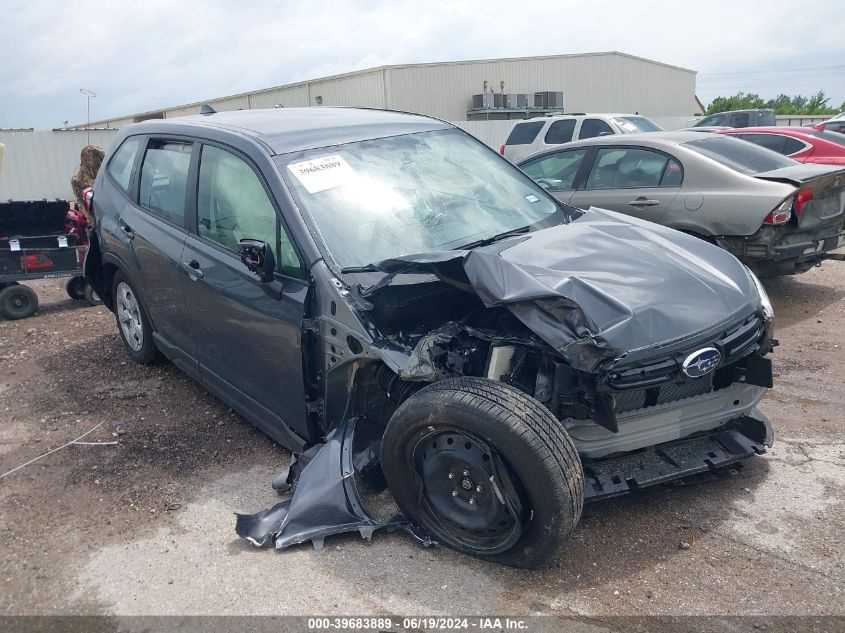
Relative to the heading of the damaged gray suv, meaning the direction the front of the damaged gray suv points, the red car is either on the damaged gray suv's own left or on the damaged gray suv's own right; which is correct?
on the damaged gray suv's own left

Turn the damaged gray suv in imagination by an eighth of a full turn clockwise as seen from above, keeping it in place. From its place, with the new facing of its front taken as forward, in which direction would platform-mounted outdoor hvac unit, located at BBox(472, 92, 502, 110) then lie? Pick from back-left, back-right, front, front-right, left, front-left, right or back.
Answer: back

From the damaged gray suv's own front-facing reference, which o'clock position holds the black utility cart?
The black utility cart is roughly at 6 o'clock from the damaged gray suv.

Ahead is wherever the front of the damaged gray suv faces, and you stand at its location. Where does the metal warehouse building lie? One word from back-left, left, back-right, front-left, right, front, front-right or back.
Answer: back-left

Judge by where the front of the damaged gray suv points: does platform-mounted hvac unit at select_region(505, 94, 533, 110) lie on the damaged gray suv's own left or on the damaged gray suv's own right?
on the damaged gray suv's own left

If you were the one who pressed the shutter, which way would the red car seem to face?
facing away from the viewer and to the left of the viewer

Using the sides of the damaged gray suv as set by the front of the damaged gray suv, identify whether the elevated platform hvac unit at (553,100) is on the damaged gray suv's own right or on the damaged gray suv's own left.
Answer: on the damaged gray suv's own left

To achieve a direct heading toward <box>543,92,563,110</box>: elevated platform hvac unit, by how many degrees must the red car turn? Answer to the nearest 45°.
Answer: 0° — it already faces it

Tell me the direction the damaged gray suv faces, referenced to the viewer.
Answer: facing the viewer and to the right of the viewer
